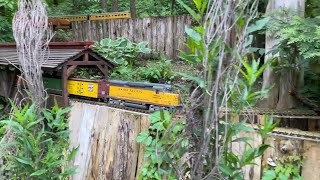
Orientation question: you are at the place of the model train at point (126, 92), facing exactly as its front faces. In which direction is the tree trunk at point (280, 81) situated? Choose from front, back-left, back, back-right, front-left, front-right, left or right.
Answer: front

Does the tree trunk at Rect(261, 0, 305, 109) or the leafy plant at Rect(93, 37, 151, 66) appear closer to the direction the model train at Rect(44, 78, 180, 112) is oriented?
the tree trunk

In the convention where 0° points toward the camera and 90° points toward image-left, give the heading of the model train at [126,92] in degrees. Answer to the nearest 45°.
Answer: approximately 315°

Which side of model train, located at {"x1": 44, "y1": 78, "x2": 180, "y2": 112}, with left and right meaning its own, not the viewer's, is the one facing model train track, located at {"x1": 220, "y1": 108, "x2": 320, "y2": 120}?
front

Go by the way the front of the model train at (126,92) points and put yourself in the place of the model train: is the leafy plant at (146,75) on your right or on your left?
on your left

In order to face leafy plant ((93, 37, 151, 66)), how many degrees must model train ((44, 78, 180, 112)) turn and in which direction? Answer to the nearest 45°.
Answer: approximately 135° to its left
